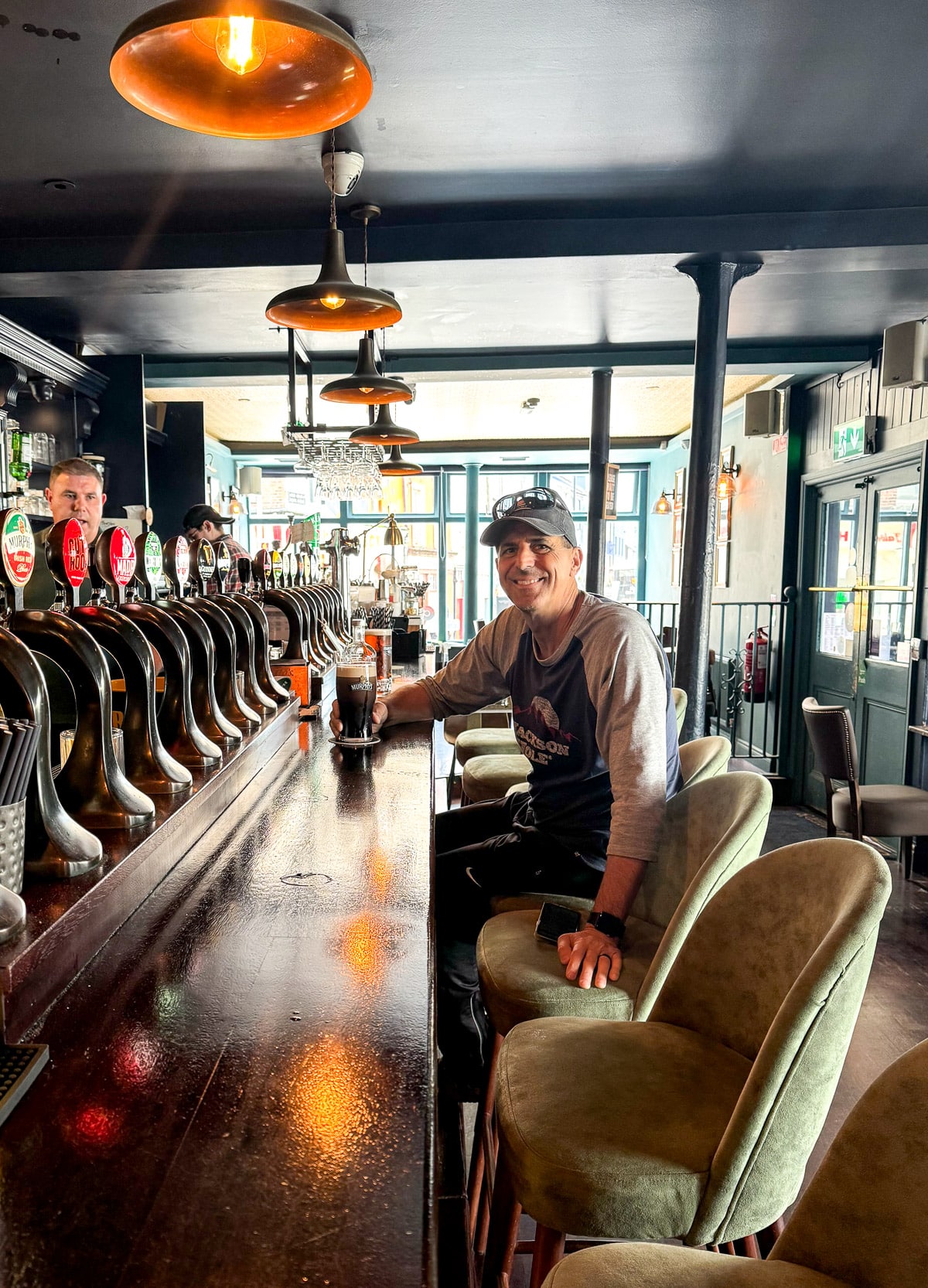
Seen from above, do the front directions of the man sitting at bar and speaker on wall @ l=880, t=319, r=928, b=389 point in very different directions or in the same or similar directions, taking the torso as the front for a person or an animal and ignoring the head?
same or similar directions

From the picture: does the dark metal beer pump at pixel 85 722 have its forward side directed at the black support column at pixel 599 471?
no

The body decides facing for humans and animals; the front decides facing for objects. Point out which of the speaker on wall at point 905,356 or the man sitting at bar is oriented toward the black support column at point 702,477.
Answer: the speaker on wall

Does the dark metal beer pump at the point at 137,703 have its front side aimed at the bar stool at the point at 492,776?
no

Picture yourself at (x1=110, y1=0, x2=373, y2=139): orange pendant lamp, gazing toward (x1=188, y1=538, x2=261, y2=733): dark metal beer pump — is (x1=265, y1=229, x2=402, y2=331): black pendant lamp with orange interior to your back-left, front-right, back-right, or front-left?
front-right

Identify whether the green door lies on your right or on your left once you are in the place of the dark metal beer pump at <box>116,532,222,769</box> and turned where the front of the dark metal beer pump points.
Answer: on your left

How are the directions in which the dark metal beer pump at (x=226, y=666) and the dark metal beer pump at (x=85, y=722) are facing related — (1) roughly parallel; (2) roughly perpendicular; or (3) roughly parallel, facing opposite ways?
roughly parallel

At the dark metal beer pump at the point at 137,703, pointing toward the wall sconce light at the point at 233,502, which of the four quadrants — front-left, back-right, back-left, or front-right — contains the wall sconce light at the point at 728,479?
front-right

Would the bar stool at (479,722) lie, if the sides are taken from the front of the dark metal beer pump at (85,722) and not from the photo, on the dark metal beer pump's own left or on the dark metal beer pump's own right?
on the dark metal beer pump's own left

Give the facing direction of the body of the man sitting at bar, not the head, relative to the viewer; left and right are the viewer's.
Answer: facing the viewer and to the left of the viewer

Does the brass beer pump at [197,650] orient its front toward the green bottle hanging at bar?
no

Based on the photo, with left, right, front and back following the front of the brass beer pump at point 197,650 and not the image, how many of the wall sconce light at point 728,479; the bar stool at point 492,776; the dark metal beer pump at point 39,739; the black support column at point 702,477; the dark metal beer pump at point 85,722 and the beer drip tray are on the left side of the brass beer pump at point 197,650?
3

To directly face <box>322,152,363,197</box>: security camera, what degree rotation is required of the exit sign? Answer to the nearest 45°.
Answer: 0° — it already faces it
